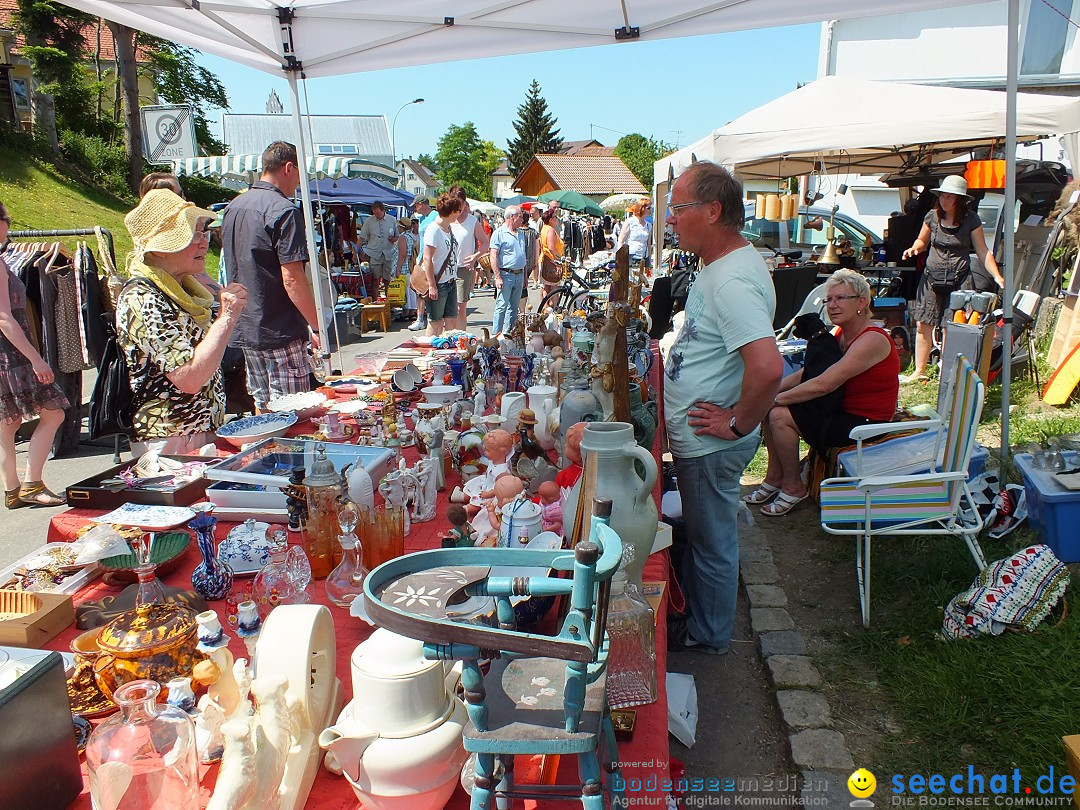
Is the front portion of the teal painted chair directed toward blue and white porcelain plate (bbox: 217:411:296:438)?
no

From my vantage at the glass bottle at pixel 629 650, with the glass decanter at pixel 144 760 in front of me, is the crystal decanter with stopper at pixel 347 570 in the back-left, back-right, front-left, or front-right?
front-right

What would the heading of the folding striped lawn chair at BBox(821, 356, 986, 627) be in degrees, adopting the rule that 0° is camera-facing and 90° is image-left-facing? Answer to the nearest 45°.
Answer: approximately 90°

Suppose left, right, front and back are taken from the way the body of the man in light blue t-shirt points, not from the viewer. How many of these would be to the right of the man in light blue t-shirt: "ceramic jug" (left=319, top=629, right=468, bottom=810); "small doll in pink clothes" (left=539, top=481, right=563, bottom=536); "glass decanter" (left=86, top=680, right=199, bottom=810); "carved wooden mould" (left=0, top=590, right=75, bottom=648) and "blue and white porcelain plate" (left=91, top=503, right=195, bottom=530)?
0

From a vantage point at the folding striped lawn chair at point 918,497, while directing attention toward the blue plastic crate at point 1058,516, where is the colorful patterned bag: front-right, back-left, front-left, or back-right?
front-right

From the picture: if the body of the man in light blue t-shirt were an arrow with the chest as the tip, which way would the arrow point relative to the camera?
to the viewer's left

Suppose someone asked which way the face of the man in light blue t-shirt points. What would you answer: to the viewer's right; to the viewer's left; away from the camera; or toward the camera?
to the viewer's left

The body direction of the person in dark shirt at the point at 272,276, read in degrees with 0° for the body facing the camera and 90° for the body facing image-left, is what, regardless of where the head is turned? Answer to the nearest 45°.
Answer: approximately 225°

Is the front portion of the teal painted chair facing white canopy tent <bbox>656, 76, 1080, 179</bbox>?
no

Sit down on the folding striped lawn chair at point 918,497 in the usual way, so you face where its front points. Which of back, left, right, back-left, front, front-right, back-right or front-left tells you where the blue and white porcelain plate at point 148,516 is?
front-left

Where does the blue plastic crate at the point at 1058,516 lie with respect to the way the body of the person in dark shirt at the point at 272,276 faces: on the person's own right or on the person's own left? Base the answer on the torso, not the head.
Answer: on the person's own right

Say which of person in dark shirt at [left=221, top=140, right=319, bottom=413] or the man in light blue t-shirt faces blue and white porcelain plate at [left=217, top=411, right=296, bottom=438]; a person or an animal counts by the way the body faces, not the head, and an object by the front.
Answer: the man in light blue t-shirt

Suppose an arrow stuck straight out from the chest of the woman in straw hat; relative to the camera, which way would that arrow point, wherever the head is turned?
to the viewer's right
